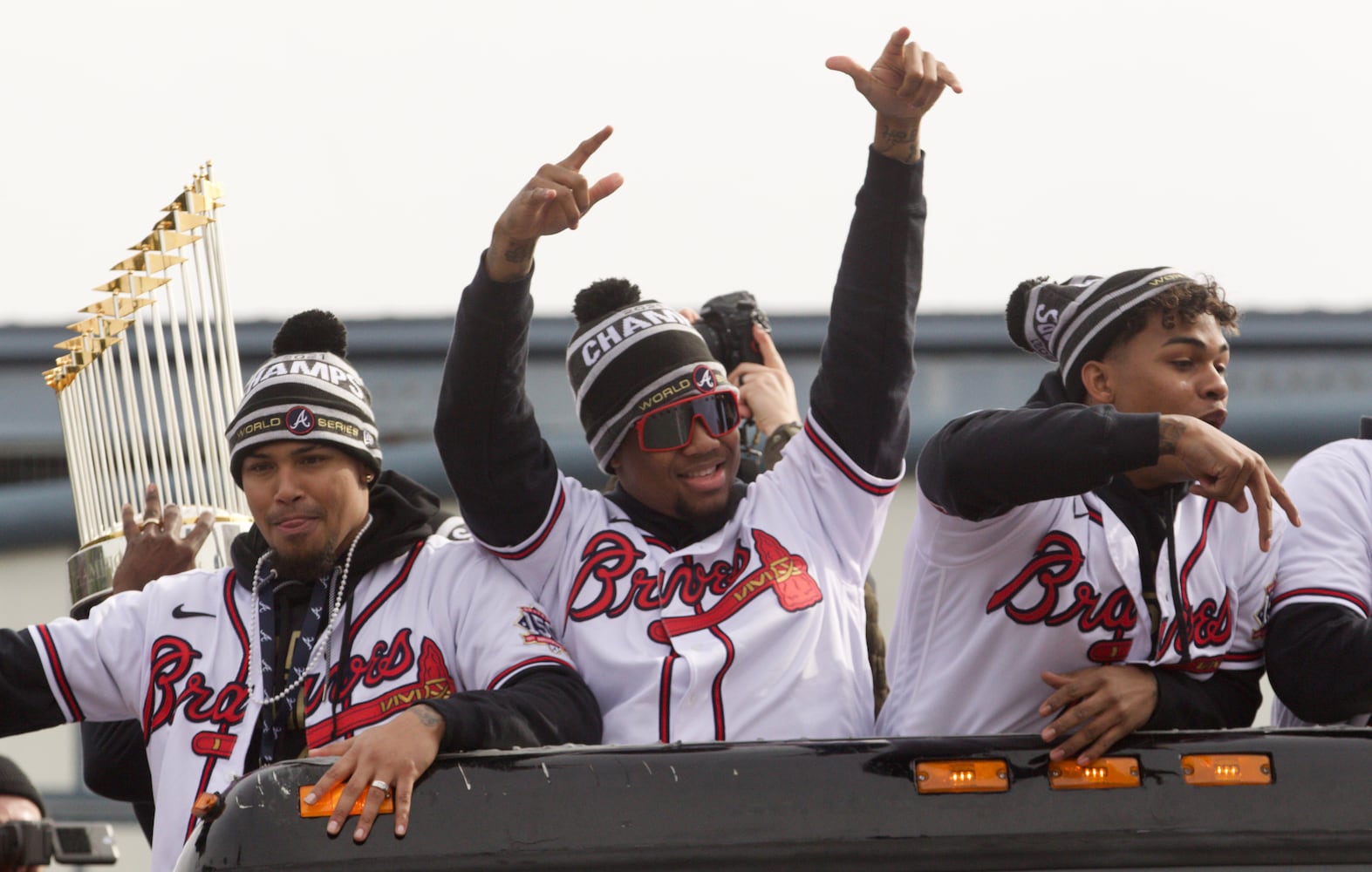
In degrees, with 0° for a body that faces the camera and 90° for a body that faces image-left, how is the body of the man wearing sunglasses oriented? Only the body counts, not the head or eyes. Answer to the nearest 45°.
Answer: approximately 0°

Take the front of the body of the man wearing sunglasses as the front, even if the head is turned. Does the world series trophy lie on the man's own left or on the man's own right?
on the man's own right
